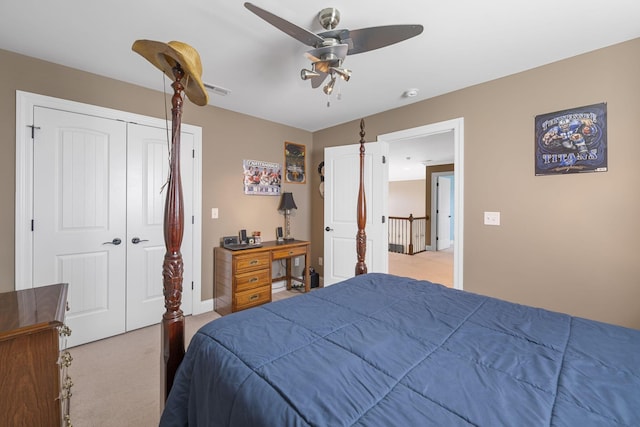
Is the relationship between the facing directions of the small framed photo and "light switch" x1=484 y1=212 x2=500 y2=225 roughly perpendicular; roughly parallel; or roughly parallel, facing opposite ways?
roughly perpendicular

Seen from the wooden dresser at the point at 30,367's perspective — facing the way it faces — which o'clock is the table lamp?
The table lamp is roughly at 11 o'clock from the wooden dresser.

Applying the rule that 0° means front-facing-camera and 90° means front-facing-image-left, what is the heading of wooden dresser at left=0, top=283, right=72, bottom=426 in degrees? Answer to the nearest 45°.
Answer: approximately 270°

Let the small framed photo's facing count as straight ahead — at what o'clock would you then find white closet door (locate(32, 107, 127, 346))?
The white closet door is roughly at 3 o'clock from the small framed photo.

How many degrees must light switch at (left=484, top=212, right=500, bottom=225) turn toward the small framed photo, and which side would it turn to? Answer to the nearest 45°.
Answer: approximately 90° to its right

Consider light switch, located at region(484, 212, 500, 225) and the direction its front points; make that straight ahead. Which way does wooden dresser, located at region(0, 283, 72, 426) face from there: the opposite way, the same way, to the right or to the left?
the opposite way

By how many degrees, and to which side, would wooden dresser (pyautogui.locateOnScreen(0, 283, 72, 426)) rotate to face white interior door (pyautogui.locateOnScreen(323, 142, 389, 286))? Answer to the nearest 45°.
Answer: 0° — it already faces it

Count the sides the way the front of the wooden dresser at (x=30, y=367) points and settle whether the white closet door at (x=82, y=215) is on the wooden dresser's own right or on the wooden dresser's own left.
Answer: on the wooden dresser's own left

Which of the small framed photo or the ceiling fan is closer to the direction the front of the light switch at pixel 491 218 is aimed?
the ceiling fan

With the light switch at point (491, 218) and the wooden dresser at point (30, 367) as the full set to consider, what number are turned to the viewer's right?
1

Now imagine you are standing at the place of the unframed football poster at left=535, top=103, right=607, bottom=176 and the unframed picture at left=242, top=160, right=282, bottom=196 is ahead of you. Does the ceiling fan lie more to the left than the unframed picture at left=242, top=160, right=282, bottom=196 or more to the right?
left
